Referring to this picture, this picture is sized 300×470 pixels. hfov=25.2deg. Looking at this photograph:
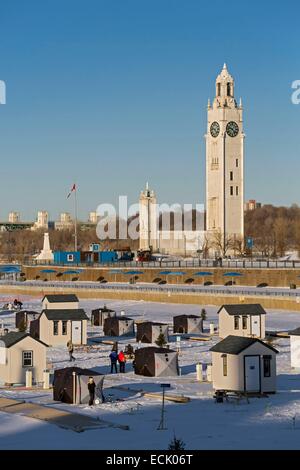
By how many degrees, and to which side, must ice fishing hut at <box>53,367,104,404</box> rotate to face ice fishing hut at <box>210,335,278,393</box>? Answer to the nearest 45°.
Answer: approximately 45° to its left

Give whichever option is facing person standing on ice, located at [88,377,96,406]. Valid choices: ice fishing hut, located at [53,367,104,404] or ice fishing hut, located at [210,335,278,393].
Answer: ice fishing hut, located at [53,367,104,404]

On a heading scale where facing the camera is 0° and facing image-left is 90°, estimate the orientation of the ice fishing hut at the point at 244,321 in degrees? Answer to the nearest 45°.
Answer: approximately 315°

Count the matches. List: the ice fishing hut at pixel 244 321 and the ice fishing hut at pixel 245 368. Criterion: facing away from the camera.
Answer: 0

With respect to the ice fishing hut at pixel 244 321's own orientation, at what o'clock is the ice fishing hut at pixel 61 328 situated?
the ice fishing hut at pixel 61 328 is roughly at 4 o'clock from the ice fishing hut at pixel 244 321.

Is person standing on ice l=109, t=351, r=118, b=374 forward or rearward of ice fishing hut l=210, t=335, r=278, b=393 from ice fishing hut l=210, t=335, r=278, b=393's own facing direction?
rearward

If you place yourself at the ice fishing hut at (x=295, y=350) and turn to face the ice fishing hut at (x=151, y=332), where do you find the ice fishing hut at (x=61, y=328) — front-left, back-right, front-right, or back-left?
front-left

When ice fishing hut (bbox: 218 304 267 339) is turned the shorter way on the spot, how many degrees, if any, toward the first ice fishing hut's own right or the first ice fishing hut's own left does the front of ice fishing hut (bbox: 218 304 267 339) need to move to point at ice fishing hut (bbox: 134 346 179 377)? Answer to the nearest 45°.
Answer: approximately 45° to the first ice fishing hut's own right

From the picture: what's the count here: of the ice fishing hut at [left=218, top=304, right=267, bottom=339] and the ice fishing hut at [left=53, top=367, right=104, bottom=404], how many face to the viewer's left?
0

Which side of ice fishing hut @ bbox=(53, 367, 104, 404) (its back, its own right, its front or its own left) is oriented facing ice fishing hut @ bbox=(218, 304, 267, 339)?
left

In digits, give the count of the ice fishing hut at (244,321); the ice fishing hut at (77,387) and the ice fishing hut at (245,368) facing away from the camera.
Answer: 0

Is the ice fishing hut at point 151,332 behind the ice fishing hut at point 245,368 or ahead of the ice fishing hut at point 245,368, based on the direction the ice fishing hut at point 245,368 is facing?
behind

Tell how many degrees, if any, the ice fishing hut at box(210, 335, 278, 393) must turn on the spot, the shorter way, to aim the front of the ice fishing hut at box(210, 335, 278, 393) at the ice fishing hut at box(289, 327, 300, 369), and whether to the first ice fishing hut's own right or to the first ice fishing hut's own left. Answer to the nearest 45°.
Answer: approximately 135° to the first ice fishing hut's own left

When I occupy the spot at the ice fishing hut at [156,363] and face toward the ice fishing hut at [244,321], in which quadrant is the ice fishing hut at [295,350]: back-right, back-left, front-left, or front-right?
front-right

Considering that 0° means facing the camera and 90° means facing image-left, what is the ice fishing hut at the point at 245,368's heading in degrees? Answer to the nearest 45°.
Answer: approximately 315°

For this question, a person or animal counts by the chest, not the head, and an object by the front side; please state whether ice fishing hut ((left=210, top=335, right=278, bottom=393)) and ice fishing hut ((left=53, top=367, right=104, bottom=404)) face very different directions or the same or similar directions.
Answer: same or similar directions

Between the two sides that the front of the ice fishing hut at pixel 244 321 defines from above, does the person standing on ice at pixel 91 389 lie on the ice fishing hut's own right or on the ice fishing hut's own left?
on the ice fishing hut's own right
